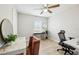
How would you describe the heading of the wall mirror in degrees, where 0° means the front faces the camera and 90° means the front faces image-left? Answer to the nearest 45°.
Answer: approximately 315°

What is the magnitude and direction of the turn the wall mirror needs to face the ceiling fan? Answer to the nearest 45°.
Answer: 0° — it already faces it
